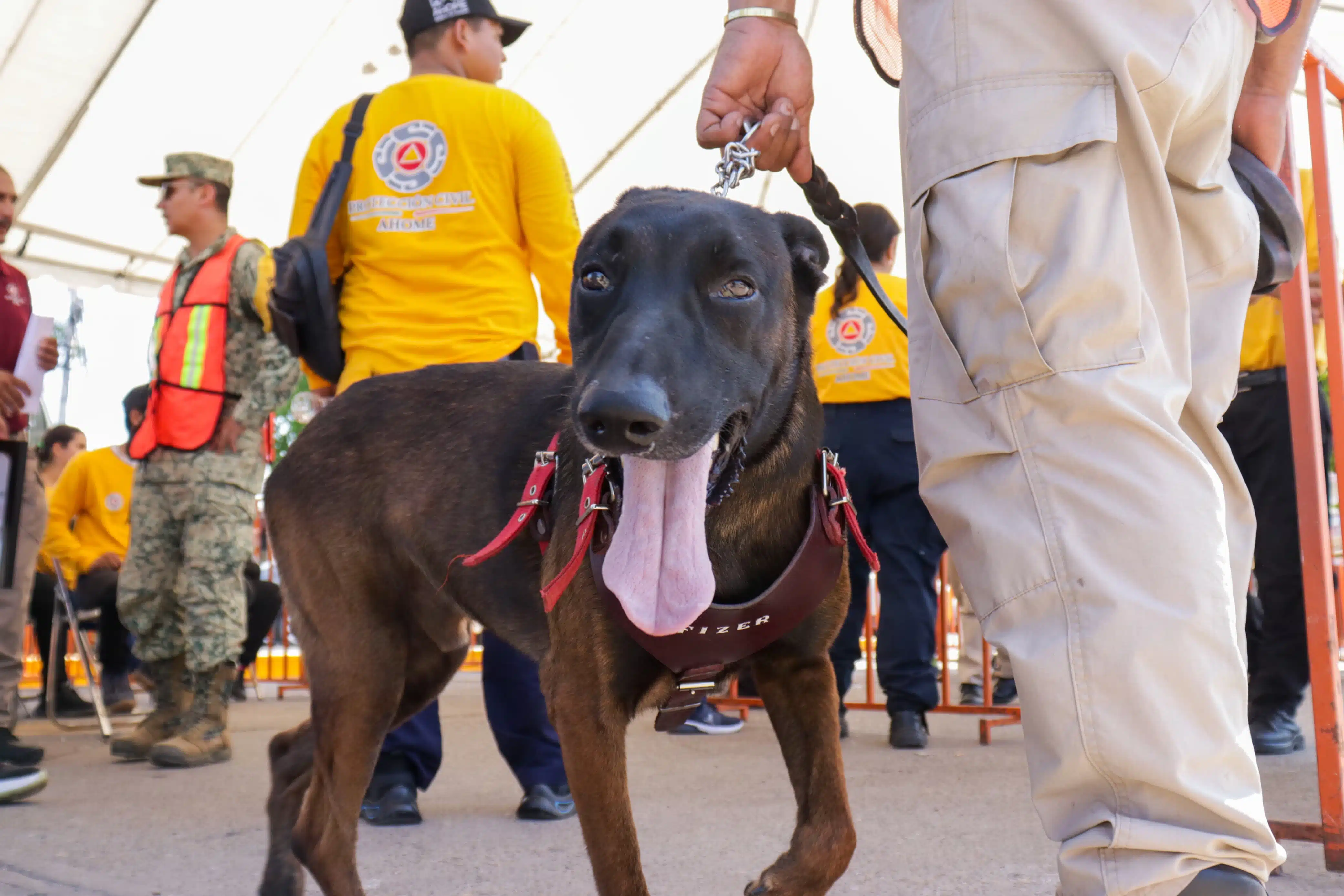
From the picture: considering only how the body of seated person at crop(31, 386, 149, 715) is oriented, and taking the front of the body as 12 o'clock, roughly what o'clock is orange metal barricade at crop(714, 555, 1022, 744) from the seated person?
The orange metal barricade is roughly at 12 o'clock from the seated person.

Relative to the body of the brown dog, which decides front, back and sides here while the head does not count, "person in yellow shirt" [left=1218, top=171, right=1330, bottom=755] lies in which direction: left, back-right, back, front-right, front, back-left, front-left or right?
left

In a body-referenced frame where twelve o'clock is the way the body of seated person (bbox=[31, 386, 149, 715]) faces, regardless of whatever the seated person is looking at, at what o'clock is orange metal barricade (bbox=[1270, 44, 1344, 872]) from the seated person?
The orange metal barricade is roughly at 1 o'clock from the seated person.

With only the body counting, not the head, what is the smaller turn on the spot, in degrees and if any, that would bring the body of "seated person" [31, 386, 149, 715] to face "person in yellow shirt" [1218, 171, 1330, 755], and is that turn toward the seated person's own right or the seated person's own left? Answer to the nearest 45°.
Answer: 0° — they already face them

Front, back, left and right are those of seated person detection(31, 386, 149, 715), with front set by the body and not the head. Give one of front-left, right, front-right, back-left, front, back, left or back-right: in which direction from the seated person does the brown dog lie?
front-right

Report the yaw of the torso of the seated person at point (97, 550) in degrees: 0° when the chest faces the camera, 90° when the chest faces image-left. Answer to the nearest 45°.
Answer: approximately 315°

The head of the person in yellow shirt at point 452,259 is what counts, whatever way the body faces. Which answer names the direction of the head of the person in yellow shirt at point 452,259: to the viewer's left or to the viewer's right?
to the viewer's right

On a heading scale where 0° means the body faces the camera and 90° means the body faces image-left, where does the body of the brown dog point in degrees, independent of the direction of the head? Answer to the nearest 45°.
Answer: approximately 315°
